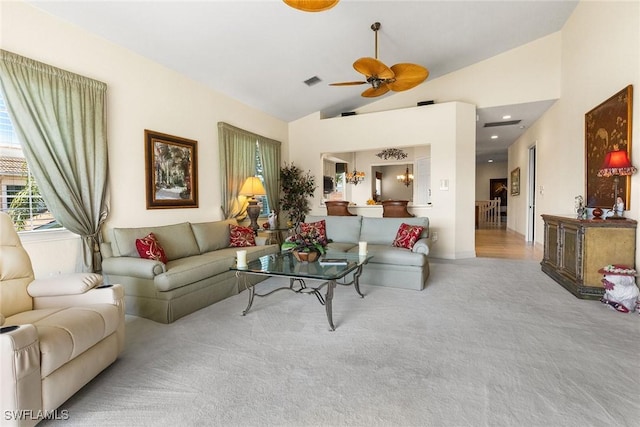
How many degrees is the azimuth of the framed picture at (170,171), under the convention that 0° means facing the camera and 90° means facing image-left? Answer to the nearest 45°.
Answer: approximately 315°

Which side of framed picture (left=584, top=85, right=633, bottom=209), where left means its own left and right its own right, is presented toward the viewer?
left

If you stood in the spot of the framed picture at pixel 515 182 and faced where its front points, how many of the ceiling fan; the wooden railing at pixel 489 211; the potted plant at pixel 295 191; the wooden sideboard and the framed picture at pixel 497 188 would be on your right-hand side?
2

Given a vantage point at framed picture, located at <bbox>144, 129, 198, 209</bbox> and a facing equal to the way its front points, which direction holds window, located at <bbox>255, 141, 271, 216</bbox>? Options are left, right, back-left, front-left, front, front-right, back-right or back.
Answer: left

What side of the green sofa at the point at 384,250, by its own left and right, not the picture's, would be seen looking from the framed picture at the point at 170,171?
right

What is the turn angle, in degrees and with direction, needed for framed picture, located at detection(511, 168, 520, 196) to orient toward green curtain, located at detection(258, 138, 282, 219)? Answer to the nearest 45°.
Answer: approximately 45° to its left

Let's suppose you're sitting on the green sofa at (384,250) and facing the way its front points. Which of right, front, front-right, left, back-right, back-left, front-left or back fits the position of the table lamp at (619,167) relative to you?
left

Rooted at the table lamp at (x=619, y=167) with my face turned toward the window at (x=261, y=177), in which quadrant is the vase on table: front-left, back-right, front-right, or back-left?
front-left

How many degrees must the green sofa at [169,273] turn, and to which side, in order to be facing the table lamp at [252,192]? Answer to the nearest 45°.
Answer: approximately 90° to its left

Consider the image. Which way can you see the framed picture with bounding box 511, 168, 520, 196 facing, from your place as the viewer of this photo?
facing to the left of the viewer

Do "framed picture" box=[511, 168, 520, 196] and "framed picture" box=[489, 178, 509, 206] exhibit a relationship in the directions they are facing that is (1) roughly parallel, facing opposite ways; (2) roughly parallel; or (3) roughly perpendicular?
roughly perpendicular

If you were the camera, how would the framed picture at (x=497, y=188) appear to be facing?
facing the viewer

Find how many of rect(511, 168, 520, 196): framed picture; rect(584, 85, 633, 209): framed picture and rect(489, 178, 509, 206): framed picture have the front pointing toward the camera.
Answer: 1

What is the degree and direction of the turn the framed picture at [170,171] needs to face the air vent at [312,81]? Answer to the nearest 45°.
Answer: approximately 45° to its left

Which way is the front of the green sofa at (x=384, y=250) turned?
toward the camera

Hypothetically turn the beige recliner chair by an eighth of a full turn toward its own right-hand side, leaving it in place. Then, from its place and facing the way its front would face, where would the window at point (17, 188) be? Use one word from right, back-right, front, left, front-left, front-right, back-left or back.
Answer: back

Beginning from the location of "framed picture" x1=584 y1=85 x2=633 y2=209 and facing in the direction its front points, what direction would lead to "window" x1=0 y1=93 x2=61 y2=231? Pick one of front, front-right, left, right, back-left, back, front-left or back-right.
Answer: front-left

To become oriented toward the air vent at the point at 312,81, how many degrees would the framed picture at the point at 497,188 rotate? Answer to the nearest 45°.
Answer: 0° — it already faces it
